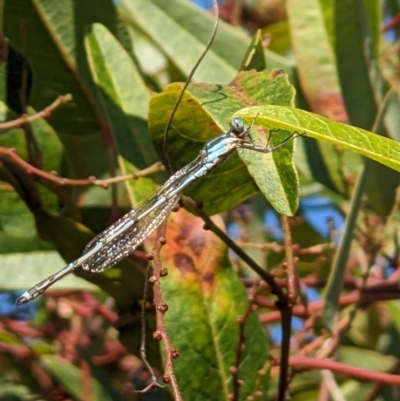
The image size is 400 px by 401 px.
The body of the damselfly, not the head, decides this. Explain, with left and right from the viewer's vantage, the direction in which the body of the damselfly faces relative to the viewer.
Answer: facing to the right of the viewer
